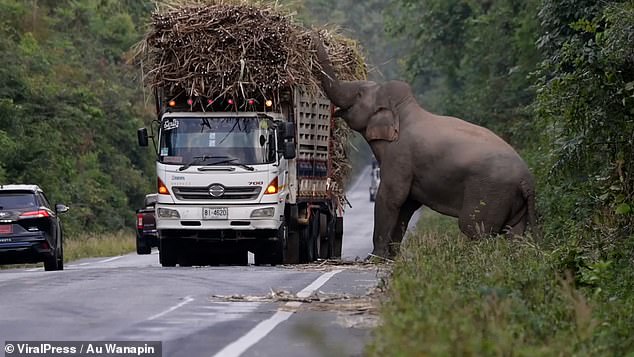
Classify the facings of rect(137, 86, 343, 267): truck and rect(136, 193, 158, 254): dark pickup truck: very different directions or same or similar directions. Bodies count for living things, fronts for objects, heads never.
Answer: very different directions

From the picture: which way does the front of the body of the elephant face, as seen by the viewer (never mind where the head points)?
to the viewer's left

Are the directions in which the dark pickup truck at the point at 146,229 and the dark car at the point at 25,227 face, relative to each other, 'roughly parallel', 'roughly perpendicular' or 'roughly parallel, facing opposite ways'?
roughly parallel

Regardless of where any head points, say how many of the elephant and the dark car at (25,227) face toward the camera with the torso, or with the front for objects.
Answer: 0

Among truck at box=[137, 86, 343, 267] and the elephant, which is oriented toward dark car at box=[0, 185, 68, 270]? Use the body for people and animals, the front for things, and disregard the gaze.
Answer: the elephant

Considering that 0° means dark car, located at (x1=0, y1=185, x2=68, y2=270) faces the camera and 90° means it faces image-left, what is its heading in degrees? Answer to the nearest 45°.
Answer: approximately 180°

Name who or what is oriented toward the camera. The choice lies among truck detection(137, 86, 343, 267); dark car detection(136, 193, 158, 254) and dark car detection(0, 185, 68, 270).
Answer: the truck

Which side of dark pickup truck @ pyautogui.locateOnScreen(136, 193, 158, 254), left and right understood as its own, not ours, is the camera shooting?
back

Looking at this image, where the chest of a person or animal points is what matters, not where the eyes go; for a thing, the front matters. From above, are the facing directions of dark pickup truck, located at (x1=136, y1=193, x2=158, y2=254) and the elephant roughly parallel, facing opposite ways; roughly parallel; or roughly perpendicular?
roughly perpendicular

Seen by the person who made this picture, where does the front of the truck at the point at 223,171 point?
facing the viewer
